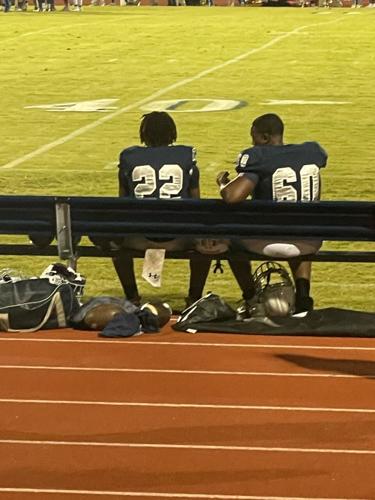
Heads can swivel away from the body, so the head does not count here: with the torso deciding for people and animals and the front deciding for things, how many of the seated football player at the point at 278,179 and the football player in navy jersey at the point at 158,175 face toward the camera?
0

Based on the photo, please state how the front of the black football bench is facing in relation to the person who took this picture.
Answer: facing away from the viewer

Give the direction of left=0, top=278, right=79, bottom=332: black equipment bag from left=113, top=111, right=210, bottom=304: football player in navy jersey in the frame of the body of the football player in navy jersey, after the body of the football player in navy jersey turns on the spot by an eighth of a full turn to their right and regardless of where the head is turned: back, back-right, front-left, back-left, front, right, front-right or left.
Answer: back

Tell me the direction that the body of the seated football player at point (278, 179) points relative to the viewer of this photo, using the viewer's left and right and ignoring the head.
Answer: facing away from the viewer and to the left of the viewer

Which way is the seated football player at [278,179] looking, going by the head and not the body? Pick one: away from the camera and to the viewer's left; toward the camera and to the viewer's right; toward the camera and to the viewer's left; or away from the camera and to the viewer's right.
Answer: away from the camera and to the viewer's left

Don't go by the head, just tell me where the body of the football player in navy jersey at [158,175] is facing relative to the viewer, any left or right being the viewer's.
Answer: facing away from the viewer

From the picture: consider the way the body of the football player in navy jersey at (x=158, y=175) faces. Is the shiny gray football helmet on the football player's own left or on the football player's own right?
on the football player's own right

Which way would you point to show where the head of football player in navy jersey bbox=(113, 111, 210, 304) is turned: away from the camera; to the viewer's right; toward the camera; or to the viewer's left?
away from the camera
